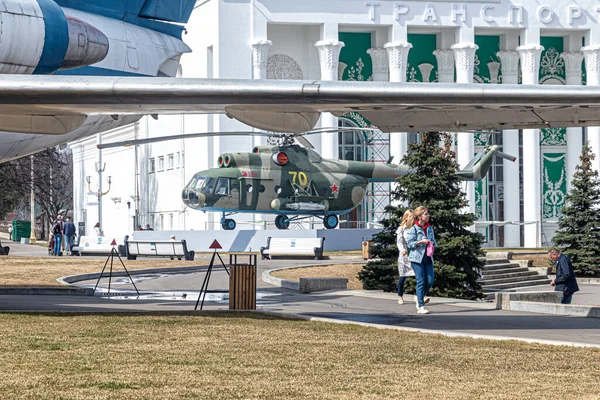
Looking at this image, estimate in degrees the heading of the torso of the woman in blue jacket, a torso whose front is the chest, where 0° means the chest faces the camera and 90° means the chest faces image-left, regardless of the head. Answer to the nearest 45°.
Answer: approximately 315°

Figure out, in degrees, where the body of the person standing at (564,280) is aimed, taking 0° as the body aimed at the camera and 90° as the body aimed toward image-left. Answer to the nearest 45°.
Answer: approximately 90°

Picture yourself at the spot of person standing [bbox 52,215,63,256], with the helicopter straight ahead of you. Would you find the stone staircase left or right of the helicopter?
right

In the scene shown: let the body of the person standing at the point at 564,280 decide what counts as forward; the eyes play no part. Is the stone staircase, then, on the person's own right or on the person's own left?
on the person's own right

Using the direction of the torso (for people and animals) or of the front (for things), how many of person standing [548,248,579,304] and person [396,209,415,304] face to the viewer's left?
1

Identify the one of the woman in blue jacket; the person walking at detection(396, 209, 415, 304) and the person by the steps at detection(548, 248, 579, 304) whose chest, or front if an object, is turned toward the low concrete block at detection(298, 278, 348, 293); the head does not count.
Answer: the person by the steps at detection(548, 248, 579, 304)

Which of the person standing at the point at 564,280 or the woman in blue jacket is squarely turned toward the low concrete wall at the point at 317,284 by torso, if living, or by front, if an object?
the person standing

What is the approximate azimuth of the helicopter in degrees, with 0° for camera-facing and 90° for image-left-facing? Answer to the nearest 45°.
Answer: approximately 45°
